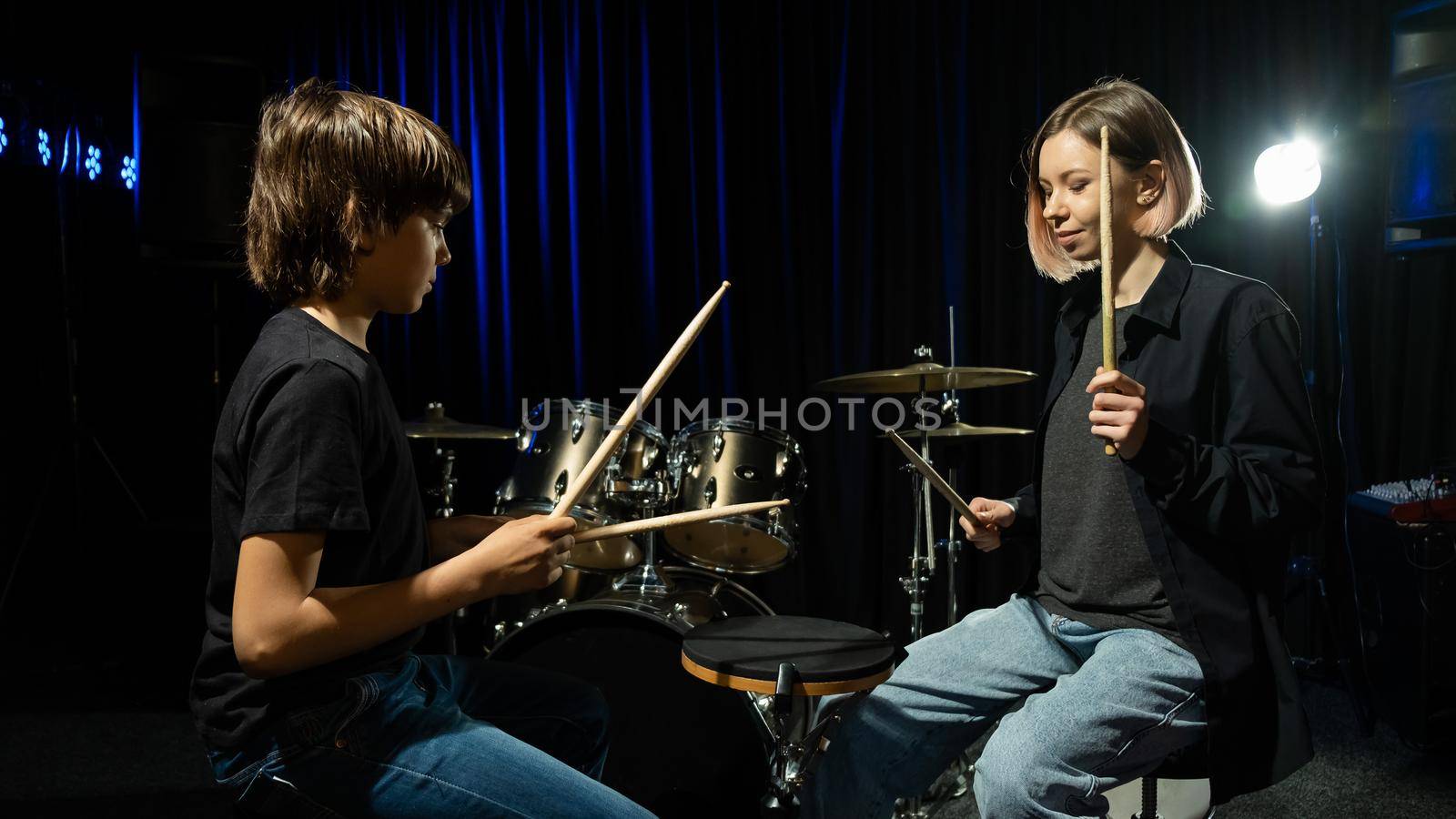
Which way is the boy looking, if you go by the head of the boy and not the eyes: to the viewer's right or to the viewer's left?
to the viewer's right

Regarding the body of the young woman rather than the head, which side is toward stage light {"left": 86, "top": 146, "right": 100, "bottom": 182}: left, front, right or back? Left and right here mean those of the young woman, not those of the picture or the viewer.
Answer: right

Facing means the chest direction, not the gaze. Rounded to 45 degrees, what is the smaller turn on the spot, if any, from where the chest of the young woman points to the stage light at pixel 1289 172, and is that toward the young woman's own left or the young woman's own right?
approximately 135° to the young woman's own right

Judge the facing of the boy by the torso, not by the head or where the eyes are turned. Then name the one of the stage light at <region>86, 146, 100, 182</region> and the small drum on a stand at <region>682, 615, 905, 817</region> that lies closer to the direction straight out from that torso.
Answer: the small drum on a stand

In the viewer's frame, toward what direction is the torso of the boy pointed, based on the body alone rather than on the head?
to the viewer's right

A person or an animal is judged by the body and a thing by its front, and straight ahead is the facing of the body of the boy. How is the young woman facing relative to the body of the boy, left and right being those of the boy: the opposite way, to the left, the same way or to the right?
the opposite way

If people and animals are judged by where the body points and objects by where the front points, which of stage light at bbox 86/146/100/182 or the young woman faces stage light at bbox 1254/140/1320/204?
stage light at bbox 86/146/100/182

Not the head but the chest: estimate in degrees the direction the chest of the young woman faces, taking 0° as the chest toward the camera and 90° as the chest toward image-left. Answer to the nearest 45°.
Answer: approximately 45°
